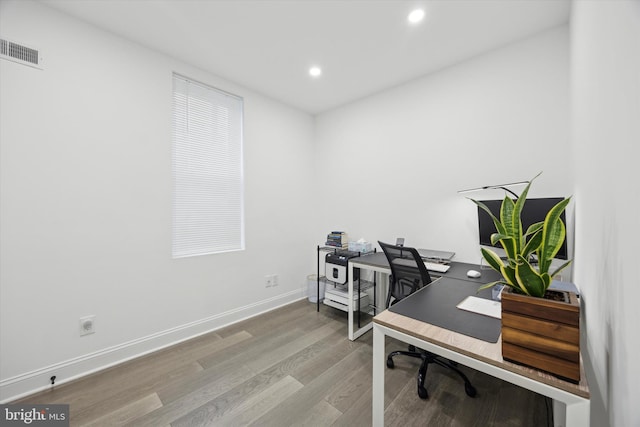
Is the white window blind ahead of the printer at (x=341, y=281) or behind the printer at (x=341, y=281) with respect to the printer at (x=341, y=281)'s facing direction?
ahead

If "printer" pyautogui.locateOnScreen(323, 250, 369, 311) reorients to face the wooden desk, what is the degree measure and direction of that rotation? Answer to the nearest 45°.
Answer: approximately 45° to its left

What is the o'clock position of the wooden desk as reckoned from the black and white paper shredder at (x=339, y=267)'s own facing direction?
The wooden desk is roughly at 10 o'clock from the black and white paper shredder.

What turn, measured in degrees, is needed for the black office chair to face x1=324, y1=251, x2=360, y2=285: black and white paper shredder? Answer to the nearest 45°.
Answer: approximately 90° to its left

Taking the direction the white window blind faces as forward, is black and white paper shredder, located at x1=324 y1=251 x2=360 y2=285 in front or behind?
in front

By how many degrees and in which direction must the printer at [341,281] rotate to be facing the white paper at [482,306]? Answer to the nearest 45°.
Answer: approximately 90° to its left

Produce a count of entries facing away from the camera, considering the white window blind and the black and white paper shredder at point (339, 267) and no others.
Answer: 0

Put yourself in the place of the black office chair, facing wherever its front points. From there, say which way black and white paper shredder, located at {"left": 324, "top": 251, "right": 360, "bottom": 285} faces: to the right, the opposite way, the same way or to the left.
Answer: the opposite way

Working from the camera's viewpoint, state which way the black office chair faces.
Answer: facing away from the viewer and to the right of the viewer

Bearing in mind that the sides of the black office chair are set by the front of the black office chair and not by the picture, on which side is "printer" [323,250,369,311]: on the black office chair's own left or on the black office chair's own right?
on the black office chair's own left

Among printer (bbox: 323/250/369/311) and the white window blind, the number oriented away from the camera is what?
0
